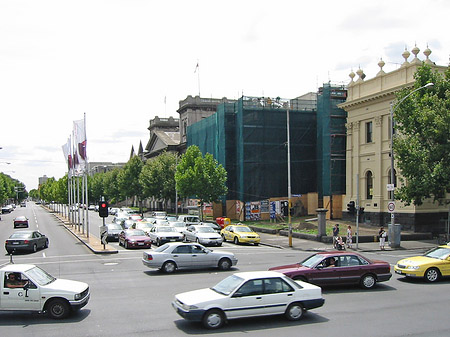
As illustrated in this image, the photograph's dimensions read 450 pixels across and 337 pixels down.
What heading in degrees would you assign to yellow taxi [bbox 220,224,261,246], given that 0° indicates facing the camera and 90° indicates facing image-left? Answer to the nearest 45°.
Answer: approximately 315°

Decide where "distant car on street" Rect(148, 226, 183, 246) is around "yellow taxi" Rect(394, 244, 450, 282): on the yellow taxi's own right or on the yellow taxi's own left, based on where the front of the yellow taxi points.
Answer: on the yellow taxi's own right

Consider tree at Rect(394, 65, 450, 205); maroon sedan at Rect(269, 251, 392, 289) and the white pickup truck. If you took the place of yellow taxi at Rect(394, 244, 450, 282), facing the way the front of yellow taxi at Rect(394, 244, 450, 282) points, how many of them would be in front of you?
2

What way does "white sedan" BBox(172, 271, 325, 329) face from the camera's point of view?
to the viewer's left

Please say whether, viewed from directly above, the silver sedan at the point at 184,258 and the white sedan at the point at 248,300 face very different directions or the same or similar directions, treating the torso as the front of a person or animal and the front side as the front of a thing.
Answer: very different directions

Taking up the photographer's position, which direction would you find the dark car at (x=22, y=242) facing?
facing away from the viewer and to the right of the viewer

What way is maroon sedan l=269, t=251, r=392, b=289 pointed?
to the viewer's left

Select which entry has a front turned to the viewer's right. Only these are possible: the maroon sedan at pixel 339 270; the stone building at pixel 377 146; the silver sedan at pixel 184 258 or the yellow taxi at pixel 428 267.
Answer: the silver sedan

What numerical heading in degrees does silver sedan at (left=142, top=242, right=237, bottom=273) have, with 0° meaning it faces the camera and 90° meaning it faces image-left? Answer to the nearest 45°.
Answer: approximately 270°
